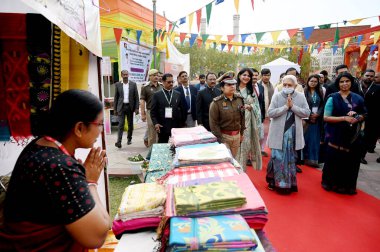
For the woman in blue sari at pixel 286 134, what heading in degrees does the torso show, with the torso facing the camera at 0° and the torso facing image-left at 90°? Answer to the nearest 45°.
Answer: approximately 0°

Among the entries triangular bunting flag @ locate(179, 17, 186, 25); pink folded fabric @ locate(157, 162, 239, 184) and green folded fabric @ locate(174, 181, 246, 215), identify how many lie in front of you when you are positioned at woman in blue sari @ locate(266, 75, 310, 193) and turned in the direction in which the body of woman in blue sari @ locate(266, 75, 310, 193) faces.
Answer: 2

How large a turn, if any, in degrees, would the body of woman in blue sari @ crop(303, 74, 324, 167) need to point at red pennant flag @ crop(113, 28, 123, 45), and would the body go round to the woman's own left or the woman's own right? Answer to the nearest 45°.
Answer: approximately 90° to the woman's own right

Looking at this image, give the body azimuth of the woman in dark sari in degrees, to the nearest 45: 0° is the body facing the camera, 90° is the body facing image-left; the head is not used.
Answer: approximately 0°

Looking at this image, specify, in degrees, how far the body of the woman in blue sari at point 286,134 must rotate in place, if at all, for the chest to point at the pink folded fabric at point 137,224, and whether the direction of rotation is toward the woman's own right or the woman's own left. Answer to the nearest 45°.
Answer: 0° — they already face it

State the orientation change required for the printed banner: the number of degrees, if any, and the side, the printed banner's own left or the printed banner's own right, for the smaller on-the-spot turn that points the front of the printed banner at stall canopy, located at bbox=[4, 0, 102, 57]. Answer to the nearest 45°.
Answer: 0° — it already faces it

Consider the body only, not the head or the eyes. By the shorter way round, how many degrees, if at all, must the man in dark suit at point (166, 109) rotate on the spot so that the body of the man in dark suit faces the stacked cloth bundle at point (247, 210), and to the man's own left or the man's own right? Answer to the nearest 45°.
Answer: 0° — they already face it

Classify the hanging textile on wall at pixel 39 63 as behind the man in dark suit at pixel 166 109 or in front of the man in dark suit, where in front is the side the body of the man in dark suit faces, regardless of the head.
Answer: in front
